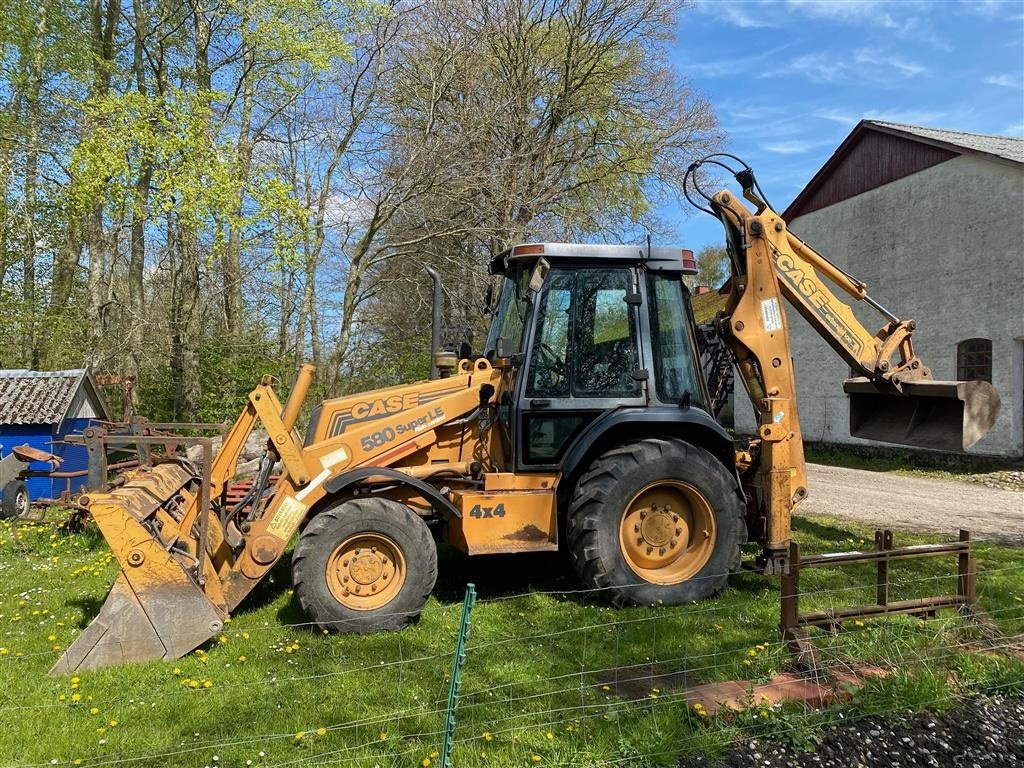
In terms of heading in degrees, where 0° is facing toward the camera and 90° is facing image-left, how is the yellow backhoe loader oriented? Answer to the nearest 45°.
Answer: approximately 90°

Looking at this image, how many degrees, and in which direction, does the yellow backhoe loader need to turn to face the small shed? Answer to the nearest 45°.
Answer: approximately 45° to its right

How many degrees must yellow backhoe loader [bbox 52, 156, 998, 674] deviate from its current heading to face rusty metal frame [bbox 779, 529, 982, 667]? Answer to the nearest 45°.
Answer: approximately 135° to its left

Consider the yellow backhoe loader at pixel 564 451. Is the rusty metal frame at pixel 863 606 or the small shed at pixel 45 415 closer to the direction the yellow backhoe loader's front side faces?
the small shed

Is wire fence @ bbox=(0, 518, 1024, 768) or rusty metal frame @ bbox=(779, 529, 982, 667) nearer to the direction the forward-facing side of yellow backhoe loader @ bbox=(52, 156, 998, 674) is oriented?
the wire fence
